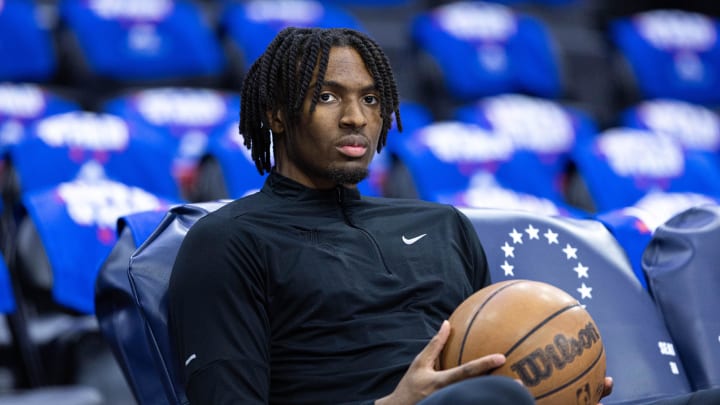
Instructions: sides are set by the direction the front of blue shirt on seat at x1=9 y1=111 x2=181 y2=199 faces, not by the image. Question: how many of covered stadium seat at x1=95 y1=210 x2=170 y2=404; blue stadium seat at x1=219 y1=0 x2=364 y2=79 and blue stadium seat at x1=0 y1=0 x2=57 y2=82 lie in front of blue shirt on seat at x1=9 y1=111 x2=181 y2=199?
1

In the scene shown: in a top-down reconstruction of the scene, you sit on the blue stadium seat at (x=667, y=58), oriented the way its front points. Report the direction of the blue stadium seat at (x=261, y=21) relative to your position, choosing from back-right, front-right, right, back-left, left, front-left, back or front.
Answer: front-right

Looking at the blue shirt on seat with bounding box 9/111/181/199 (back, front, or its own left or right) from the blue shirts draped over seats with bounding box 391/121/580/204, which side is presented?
left

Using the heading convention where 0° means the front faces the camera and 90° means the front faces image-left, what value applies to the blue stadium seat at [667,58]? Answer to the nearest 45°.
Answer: approximately 0°

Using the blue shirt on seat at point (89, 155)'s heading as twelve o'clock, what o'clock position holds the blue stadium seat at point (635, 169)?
the blue stadium seat at point (635, 169) is roughly at 9 o'clock from the blue shirt on seat at point (89, 155).

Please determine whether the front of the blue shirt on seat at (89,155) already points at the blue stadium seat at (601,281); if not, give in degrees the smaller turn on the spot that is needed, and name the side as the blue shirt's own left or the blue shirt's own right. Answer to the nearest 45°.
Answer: approximately 45° to the blue shirt's own left

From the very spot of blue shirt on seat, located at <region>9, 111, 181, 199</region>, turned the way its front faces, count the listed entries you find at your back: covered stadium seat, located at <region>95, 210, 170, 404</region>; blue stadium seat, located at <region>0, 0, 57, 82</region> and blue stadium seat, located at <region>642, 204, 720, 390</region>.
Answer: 1

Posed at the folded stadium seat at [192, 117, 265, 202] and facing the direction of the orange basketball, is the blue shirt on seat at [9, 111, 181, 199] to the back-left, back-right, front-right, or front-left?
back-right

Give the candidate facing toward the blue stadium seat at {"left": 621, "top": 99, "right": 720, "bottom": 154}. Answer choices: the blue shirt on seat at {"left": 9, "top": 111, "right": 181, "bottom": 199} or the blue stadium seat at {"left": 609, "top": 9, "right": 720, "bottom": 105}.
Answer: the blue stadium seat at {"left": 609, "top": 9, "right": 720, "bottom": 105}

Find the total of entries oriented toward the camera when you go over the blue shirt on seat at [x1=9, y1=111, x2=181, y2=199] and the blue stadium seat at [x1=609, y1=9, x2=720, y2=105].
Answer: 2

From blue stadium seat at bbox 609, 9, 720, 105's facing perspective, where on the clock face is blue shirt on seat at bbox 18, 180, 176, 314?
blue shirt on seat at bbox 18, 180, 176, 314 is roughly at 1 o'clock from blue stadium seat at bbox 609, 9, 720, 105.

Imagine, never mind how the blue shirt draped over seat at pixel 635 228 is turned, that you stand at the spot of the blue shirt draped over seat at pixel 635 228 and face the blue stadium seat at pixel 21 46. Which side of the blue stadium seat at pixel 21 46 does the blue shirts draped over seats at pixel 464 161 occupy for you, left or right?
right

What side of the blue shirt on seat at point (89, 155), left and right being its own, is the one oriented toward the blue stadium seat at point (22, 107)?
back
